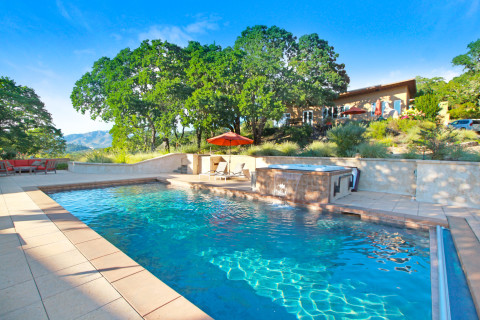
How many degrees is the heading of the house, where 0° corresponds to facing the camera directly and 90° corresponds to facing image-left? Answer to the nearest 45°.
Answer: approximately 45°

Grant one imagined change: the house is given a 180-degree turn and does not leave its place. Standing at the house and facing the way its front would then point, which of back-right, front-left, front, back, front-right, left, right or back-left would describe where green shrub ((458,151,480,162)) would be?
back-right

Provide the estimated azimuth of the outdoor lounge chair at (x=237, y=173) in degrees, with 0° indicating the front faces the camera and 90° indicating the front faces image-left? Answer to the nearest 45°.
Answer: approximately 45°

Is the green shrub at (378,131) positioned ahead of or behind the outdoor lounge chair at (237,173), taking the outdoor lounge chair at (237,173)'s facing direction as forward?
behind

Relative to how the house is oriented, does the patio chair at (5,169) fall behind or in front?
in front

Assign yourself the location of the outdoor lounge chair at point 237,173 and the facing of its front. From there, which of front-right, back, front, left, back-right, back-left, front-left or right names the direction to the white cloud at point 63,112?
right

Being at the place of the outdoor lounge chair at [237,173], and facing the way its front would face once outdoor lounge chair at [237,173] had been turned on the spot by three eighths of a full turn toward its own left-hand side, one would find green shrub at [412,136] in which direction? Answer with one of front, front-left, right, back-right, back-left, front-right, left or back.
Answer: front

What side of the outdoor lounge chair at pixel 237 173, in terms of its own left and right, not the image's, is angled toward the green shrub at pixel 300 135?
back

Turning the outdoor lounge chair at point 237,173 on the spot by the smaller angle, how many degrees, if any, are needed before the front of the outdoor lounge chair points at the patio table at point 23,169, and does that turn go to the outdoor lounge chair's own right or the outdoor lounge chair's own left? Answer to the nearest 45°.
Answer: approximately 45° to the outdoor lounge chair's own right

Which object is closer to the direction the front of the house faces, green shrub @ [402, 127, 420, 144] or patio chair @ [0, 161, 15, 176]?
the patio chair

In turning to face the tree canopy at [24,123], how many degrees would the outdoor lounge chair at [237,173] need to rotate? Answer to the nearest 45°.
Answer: approximately 90° to its right

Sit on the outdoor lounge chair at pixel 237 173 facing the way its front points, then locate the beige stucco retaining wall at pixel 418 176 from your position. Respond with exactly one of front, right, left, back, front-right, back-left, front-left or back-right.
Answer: left

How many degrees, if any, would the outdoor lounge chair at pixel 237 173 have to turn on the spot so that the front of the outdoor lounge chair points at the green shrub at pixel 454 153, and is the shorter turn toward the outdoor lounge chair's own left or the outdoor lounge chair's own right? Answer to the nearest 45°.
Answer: approximately 90° to the outdoor lounge chair's own left

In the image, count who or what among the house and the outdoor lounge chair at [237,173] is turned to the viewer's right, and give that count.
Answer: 0
